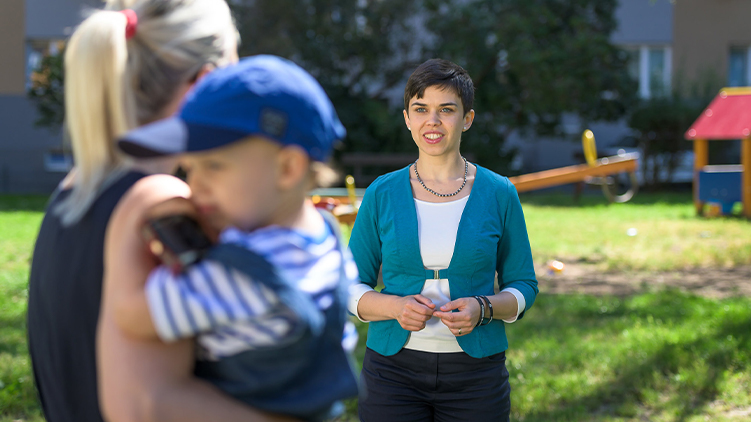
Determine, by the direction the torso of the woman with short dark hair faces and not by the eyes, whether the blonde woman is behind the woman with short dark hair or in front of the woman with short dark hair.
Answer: in front

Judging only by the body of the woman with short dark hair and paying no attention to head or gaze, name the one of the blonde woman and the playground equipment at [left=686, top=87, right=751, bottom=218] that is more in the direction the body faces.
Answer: the blonde woman

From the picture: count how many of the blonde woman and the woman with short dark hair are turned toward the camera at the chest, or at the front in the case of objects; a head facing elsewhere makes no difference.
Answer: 1

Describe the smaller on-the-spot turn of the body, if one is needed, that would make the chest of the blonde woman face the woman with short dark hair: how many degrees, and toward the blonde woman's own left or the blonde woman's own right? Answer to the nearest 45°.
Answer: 0° — they already face them

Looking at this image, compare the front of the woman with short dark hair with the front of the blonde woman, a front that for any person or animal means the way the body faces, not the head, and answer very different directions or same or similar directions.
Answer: very different directions

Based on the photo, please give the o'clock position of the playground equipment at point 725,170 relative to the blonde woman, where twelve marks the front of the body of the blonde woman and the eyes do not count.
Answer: The playground equipment is roughly at 12 o'clock from the blonde woman.

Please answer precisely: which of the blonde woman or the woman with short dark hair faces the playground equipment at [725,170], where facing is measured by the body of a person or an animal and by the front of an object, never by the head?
the blonde woman

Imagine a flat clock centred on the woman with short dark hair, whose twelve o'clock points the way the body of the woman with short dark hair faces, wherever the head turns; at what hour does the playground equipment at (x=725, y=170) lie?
The playground equipment is roughly at 7 o'clock from the woman with short dark hair.

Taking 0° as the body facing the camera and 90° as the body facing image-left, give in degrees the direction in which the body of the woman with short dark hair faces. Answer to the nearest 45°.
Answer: approximately 0°

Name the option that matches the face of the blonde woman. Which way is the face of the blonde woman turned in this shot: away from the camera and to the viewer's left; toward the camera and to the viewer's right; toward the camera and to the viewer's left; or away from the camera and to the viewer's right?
away from the camera and to the viewer's right

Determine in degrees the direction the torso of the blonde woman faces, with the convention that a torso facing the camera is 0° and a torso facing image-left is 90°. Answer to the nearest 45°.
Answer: approximately 225°
